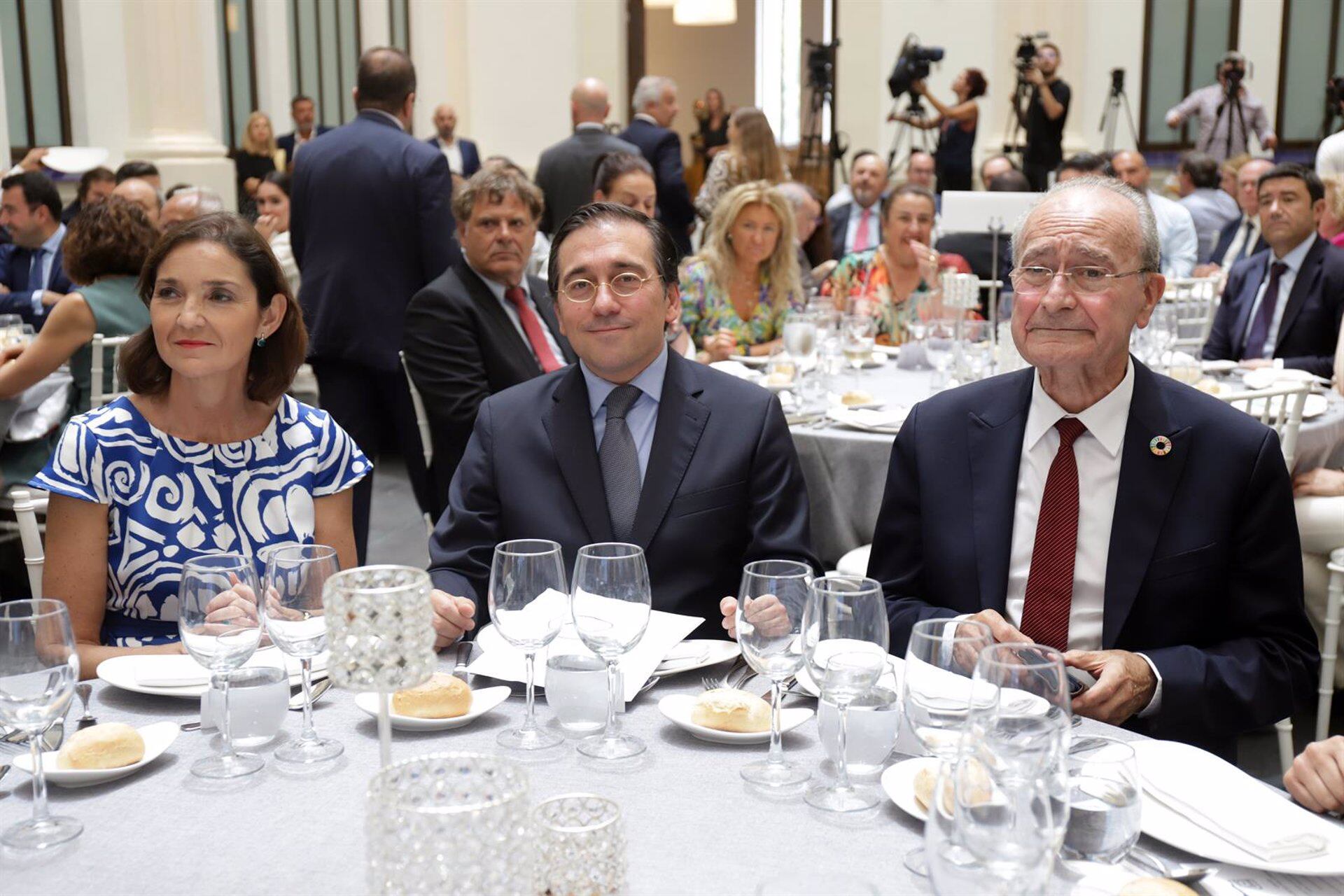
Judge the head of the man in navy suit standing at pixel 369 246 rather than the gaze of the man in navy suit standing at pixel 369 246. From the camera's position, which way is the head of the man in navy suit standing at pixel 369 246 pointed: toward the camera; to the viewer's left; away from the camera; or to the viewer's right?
away from the camera

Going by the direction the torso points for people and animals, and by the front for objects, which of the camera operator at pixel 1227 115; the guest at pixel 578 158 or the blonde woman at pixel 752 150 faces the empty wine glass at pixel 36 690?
the camera operator

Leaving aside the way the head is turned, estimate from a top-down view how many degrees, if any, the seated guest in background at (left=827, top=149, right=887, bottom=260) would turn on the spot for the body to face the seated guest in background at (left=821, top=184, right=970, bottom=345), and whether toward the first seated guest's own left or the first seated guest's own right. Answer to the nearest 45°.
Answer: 0° — they already face them

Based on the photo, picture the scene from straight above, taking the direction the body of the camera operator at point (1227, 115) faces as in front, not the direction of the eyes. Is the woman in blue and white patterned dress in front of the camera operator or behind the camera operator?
in front

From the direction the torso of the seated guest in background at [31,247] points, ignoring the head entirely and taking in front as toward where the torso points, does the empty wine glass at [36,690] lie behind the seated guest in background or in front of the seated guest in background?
in front

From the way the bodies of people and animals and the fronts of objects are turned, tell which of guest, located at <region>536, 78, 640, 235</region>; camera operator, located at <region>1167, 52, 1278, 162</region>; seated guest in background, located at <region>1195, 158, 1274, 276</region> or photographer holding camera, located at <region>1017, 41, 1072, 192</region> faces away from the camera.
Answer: guest, located at <region>536, 78, 640, 235</region>

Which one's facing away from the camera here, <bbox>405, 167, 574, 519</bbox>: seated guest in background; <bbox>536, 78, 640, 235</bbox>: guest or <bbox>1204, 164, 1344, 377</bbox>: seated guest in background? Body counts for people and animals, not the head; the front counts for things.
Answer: <bbox>536, 78, 640, 235</bbox>: guest

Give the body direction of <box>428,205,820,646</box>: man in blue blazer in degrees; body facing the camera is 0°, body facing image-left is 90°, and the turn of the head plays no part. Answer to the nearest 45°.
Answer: approximately 0°

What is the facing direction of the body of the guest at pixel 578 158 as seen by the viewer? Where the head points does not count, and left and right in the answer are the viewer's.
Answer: facing away from the viewer

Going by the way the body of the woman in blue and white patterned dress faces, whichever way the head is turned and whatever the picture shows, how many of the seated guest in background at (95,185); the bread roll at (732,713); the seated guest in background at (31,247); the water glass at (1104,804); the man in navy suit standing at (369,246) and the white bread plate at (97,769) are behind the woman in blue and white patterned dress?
3

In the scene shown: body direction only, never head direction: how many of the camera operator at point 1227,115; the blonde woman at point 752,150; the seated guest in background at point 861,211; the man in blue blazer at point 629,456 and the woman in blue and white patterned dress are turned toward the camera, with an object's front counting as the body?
4
